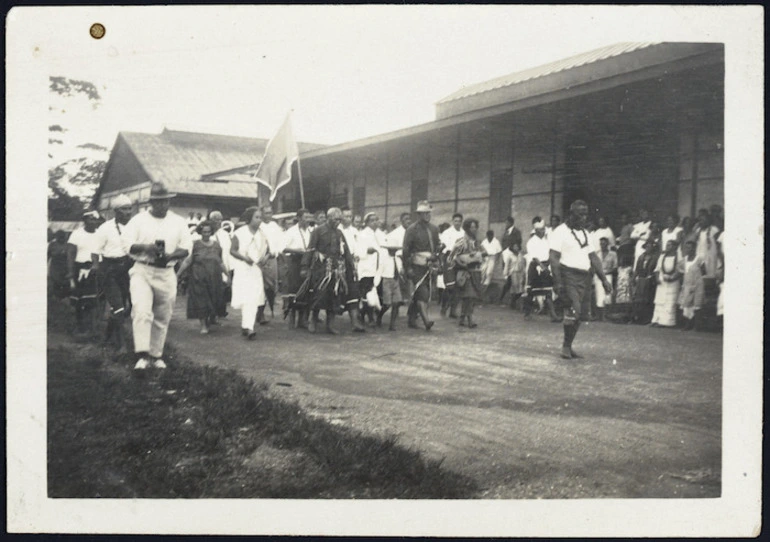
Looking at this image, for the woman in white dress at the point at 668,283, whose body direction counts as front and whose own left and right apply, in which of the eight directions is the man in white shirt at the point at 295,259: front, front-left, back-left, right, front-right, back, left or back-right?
right

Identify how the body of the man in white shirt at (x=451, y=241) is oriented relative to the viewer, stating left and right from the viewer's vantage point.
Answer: facing the viewer and to the right of the viewer

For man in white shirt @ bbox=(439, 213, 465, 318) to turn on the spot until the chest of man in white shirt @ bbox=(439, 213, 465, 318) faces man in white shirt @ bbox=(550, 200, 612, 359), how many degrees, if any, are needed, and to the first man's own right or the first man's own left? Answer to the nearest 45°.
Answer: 0° — they already face them

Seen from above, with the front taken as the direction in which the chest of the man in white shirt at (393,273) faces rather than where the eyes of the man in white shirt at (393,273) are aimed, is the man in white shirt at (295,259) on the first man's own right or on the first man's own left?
on the first man's own right

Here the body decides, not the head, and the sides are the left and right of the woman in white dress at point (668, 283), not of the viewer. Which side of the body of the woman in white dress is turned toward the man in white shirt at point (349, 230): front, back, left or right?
right

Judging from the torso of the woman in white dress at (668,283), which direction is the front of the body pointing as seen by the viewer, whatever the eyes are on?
toward the camera
